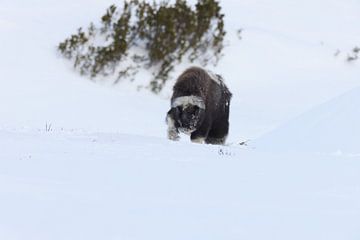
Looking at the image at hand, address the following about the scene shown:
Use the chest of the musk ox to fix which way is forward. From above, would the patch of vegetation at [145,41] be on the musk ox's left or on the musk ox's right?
on the musk ox's right

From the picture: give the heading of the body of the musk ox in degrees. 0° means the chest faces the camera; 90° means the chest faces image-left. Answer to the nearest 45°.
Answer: approximately 45°
